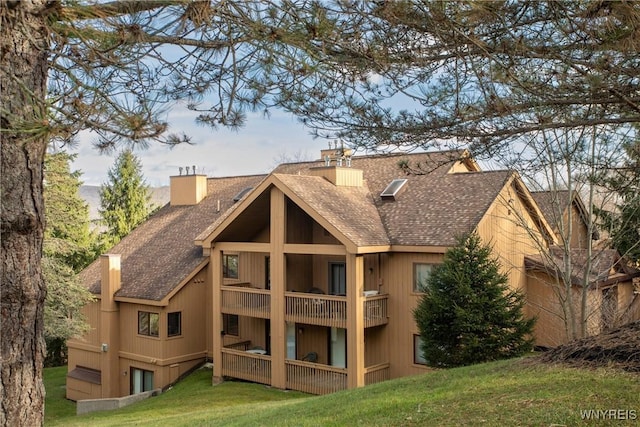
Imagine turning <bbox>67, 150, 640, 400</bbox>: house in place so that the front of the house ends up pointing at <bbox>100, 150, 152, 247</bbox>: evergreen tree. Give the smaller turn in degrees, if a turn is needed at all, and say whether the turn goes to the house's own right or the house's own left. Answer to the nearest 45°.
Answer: approximately 90° to the house's own right

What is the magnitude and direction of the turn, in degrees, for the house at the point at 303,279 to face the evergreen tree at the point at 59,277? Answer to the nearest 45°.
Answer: approximately 45° to its right

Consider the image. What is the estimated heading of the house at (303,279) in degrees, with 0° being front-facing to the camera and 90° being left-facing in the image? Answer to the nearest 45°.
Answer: approximately 45°

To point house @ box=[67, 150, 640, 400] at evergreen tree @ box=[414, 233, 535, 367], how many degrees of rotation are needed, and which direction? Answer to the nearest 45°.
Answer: approximately 90° to its left
